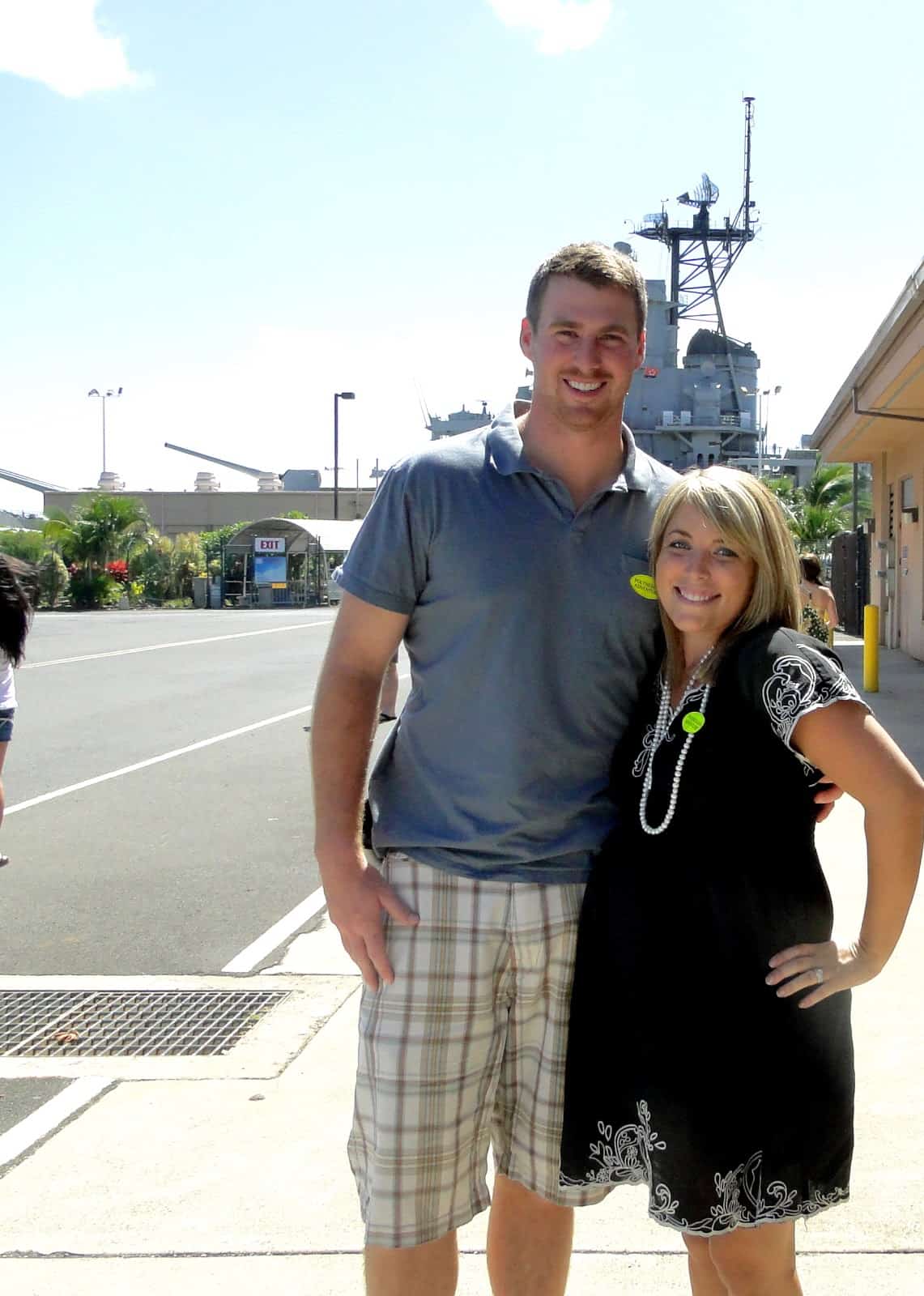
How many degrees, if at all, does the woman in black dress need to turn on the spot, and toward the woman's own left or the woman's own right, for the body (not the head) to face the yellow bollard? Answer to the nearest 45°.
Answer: approximately 135° to the woman's own right

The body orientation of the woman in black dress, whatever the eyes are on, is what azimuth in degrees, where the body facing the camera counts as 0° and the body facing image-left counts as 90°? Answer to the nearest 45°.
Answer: approximately 45°

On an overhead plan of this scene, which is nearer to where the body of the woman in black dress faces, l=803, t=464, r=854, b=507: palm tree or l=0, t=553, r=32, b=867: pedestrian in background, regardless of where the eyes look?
the pedestrian in background

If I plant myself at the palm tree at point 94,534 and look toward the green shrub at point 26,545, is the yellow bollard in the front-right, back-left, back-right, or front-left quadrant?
back-left

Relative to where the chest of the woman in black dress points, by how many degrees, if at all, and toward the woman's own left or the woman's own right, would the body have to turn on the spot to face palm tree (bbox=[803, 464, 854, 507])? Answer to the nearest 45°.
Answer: approximately 135° to the woman's own right

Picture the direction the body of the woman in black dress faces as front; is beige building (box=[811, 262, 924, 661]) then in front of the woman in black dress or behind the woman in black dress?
behind

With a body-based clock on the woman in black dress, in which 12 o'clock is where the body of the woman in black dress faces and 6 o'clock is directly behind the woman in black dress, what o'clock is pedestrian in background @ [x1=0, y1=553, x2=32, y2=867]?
The pedestrian in background is roughly at 3 o'clock from the woman in black dress.

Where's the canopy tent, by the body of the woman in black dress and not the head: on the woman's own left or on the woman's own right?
on the woman's own right

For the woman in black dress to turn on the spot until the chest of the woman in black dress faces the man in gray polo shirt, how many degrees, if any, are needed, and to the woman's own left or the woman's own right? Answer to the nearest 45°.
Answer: approximately 45° to the woman's own right

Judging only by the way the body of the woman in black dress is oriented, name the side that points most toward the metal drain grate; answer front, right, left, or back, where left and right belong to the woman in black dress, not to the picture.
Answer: right

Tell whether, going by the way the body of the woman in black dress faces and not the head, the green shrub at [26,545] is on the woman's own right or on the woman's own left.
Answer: on the woman's own right

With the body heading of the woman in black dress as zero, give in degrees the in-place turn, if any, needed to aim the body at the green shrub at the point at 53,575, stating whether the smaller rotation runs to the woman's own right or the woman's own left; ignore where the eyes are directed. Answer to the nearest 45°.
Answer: approximately 90° to the woman's own right
